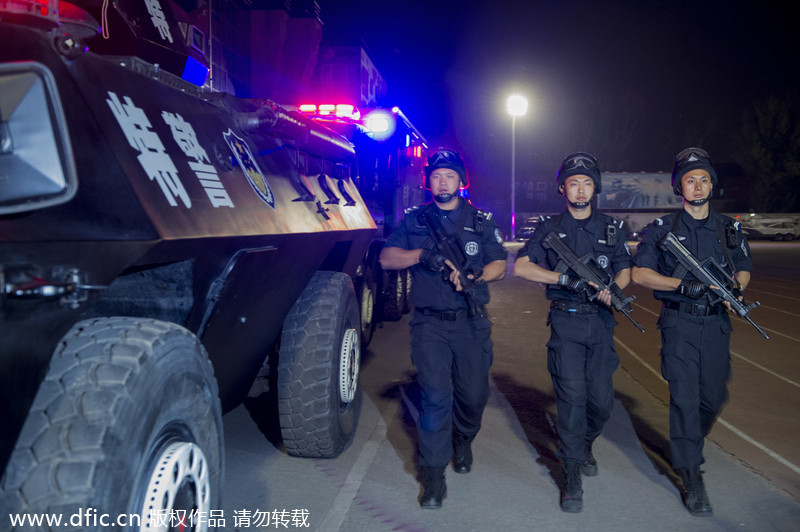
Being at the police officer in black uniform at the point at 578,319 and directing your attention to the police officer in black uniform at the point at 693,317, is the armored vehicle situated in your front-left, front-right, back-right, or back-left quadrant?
back-right

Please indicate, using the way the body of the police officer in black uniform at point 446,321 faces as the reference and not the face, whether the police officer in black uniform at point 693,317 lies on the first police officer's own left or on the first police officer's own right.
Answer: on the first police officer's own left

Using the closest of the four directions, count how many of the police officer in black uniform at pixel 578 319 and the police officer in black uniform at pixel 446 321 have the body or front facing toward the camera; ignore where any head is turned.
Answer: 2

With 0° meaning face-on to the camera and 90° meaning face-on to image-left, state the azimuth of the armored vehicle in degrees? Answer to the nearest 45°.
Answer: approximately 45°

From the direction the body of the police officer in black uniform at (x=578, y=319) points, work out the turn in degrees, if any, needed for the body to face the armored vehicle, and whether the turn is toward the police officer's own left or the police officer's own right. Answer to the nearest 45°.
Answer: approximately 45° to the police officer's own right
